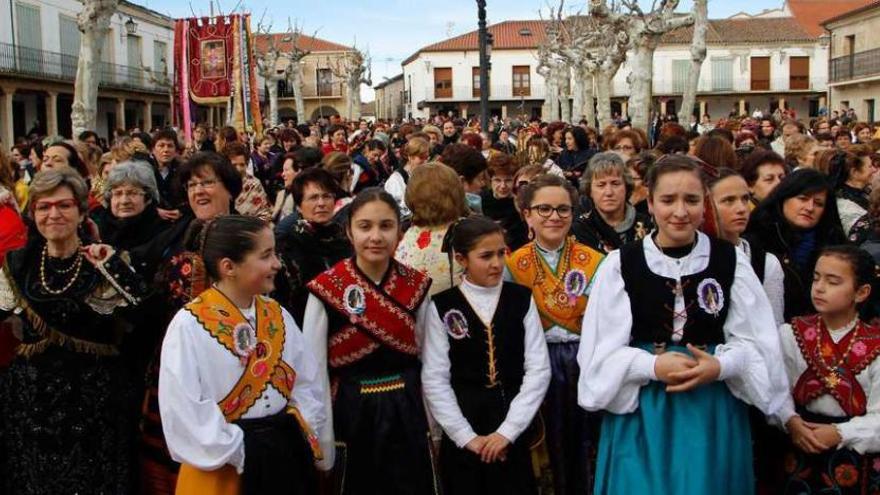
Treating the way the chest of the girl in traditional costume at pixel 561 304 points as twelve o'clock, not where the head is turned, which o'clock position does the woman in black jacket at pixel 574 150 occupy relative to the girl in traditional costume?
The woman in black jacket is roughly at 6 o'clock from the girl in traditional costume.

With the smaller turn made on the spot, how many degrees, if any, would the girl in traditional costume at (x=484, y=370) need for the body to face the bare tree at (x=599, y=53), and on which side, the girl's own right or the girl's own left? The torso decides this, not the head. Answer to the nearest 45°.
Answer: approximately 180°

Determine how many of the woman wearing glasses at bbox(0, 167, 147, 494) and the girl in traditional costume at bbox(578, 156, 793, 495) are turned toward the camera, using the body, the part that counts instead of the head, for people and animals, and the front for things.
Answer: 2

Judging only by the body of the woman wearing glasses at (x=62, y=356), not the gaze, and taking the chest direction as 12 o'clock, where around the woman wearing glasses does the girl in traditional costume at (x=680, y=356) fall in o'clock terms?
The girl in traditional costume is roughly at 10 o'clock from the woman wearing glasses.
